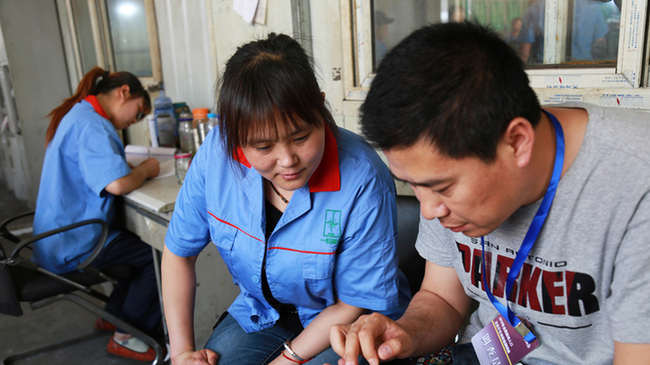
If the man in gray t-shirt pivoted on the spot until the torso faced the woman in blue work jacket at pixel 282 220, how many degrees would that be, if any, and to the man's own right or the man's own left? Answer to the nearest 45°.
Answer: approximately 90° to the man's own right

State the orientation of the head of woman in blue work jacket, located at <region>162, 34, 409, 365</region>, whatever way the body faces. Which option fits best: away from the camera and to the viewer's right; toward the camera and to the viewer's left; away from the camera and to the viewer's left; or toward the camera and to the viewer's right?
toward the camera and to the viewer's right

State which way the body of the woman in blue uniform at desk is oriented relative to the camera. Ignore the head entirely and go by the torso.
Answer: to the viewer's right

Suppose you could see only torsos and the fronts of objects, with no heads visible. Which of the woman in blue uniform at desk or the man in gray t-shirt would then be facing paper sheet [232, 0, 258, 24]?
the woman in blue uniform at desk

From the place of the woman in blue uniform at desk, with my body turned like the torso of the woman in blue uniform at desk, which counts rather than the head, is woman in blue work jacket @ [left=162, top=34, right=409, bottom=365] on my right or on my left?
on my right

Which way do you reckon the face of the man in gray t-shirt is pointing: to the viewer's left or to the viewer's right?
to the viewer's left

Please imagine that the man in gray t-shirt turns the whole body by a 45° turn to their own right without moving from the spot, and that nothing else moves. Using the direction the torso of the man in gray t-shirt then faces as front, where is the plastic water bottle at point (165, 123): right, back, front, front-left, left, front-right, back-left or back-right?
front-right

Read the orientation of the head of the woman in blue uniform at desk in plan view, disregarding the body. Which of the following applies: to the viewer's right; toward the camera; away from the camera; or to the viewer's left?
to the viewer's right

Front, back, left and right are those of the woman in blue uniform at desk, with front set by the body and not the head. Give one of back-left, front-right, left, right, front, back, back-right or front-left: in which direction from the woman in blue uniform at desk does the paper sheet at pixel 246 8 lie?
front

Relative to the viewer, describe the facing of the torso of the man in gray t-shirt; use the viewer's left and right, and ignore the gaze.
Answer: facing the viewer and to the left of the viewer

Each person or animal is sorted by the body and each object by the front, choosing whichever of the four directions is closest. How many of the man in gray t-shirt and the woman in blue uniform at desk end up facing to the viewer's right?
1
